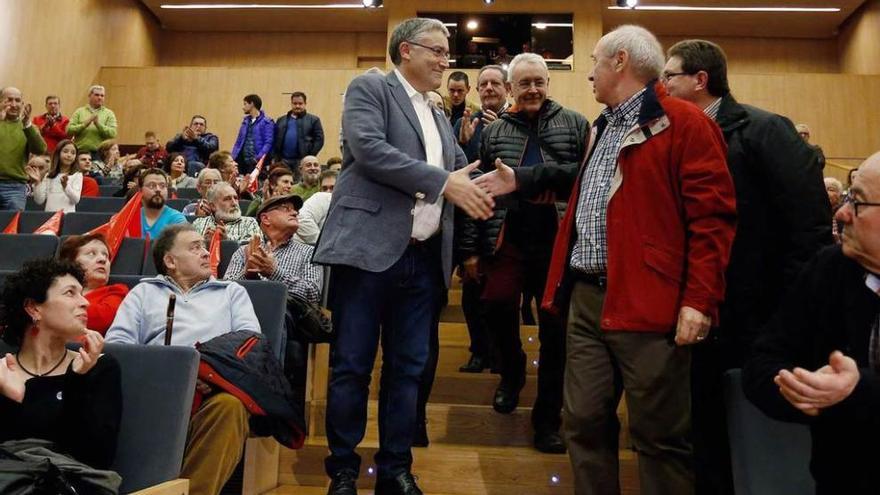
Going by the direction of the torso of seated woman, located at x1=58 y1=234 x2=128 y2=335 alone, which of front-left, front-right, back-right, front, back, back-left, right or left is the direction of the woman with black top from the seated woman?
front-right

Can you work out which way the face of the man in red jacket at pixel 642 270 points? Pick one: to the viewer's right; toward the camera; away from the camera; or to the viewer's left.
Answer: to the viewer's left

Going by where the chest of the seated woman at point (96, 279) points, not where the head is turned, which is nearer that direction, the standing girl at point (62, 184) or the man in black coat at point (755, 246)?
the man in black coat

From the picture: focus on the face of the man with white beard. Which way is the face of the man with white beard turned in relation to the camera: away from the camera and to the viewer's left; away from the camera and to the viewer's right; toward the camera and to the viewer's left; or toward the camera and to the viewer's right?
toward the camera and to the viewer's right

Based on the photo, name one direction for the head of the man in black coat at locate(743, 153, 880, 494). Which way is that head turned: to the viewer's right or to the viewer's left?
to the viewer's left

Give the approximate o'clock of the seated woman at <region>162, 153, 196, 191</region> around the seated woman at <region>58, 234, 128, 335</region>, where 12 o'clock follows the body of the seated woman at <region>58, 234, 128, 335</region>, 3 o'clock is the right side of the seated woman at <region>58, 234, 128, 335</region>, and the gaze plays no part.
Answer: the seated woman at <region>162, 153, 196, 191</region> is roughly at 8 o'clock from the seated woman at <region>58, 234, 128, 335</region>.

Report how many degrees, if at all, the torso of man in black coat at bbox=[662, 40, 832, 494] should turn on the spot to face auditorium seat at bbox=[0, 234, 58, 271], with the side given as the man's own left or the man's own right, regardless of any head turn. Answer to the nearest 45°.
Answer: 0° — they already face it

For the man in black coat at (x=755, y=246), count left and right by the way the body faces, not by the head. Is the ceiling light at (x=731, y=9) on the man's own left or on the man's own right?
on the man's own right

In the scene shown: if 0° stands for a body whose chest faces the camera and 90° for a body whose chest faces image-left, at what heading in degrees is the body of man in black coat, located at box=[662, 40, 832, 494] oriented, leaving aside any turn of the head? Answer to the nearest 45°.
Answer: approximately 90°

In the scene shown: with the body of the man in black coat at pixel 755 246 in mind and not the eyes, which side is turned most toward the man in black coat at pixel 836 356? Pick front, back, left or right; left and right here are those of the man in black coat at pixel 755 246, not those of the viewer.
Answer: left

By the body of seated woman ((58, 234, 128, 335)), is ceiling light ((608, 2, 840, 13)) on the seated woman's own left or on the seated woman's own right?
on the seated woman's own left

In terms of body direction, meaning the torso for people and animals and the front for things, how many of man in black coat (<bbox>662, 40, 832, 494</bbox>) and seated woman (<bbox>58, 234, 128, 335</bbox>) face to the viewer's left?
1

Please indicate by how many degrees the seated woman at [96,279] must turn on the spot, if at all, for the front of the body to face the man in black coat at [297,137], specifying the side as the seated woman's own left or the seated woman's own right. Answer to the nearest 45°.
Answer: approximately 135° to the seated woman's own left

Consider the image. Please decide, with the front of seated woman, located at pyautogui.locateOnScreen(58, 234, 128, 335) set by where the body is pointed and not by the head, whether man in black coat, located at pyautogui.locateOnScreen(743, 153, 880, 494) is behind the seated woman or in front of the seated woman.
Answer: in front
